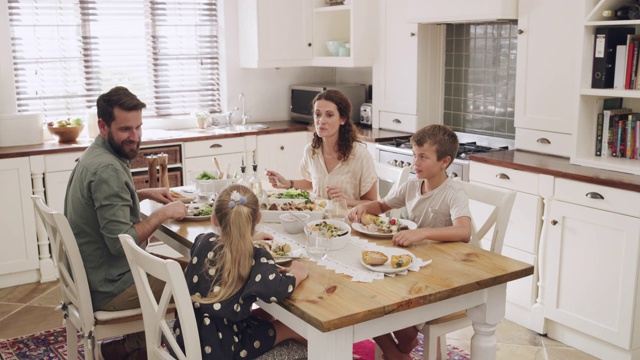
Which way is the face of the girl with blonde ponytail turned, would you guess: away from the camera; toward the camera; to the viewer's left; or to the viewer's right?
away from the camera

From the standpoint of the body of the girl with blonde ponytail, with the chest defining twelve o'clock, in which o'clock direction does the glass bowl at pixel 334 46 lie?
The glass bowl is roughly at 11 o'clock from the girl with blonde ponytail.

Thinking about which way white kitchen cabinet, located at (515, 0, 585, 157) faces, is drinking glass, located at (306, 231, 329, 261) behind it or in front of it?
in front

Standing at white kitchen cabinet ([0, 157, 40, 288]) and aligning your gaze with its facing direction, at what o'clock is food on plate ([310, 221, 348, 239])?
The food on plate is roughly at 11 o'clock from the white kitchen cabinet.

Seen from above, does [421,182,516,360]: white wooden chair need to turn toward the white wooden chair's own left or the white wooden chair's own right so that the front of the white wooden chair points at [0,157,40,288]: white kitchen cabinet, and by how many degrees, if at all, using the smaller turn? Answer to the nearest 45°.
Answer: approximately 45° to the white wooden chair's own right

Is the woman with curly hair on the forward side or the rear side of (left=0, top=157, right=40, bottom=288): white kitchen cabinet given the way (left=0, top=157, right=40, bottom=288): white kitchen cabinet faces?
on the forward side

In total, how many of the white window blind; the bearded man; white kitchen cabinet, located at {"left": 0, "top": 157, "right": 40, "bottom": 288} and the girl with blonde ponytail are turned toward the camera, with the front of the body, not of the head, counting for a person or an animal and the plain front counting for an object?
2

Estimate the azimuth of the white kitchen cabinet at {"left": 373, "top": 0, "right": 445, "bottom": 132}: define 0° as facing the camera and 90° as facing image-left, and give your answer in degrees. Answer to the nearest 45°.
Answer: approximately 45°

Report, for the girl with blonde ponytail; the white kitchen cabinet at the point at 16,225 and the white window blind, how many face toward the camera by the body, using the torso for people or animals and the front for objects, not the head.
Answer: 2

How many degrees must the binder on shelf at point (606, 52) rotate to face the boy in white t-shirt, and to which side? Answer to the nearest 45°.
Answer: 0° — it already faces them

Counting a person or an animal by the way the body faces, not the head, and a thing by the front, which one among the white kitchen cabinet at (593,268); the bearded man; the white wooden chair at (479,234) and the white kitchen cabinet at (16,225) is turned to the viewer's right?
the bearded man

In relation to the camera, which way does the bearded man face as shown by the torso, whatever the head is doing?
to the viewer's right

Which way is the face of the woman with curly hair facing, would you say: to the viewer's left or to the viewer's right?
to the viewer's left

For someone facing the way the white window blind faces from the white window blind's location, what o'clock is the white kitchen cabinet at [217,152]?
The white kitchen cabinet is roughly at 10 o'clock from the white window blind.
